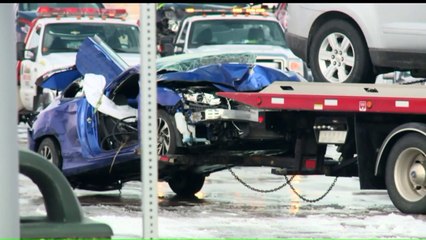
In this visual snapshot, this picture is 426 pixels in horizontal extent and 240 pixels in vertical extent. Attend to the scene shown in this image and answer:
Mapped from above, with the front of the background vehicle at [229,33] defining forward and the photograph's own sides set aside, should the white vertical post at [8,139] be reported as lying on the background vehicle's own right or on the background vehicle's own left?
on the background vehicle's own right

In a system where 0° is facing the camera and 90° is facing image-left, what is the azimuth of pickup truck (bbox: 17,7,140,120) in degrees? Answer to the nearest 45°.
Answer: approximately 315°

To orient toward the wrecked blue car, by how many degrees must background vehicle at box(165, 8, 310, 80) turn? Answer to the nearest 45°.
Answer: approximately 45° to its right

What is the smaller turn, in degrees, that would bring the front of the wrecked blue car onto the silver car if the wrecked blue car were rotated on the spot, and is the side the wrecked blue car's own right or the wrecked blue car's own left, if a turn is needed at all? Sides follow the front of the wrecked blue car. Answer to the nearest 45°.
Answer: approximately 45° to the wrecked blue car's own left

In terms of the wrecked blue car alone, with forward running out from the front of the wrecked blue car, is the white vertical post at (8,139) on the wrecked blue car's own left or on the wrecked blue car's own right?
on the wrecked blue car's own right

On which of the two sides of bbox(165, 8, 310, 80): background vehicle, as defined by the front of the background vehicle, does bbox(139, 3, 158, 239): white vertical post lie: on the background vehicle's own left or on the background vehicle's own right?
on the background vehicle's own right

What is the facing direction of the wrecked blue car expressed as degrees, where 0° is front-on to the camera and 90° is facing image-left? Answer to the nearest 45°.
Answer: approximately 315°

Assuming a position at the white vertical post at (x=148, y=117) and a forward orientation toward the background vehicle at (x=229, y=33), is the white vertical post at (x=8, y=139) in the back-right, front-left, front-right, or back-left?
back-left

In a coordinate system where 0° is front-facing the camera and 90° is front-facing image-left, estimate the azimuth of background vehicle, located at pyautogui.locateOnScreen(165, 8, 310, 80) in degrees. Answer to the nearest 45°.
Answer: approximately 315°
